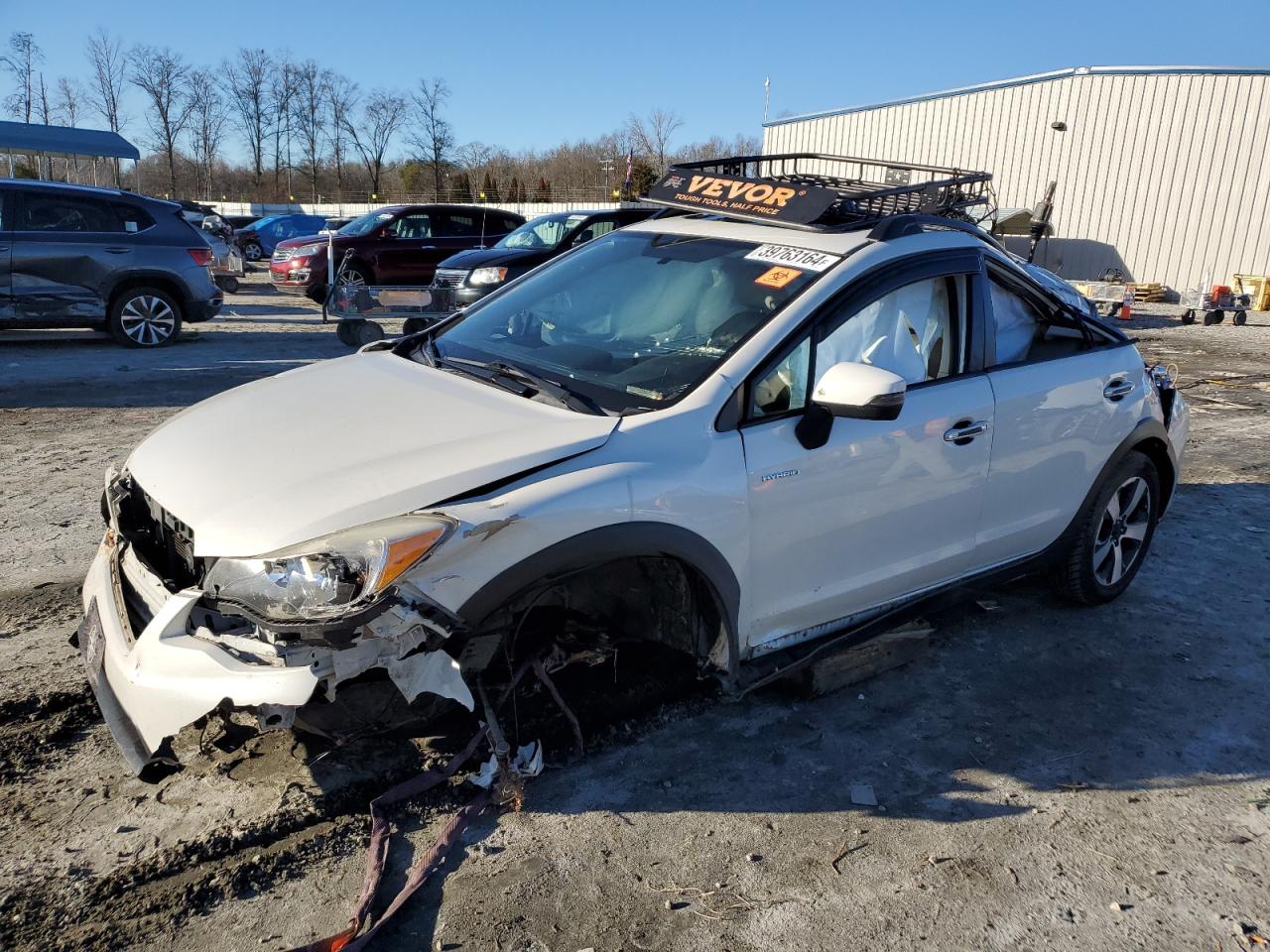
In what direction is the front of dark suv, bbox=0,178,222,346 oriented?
to the viewer's left

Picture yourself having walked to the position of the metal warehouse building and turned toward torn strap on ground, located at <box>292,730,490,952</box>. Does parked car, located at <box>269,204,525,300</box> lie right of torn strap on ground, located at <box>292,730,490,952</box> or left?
right

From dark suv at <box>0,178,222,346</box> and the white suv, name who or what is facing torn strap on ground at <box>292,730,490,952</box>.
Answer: the white suv

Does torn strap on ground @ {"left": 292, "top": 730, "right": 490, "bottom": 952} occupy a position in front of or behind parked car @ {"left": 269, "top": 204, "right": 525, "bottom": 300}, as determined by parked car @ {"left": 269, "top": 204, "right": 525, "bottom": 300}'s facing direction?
in front

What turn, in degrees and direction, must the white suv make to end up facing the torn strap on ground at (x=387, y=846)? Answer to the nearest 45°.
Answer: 0° — it already faces it

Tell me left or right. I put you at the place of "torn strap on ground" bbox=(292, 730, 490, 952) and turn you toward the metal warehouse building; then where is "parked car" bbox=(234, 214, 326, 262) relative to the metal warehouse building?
left

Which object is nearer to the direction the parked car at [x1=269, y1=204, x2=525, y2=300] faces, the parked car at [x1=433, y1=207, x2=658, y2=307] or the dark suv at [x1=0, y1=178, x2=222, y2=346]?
the dark suv

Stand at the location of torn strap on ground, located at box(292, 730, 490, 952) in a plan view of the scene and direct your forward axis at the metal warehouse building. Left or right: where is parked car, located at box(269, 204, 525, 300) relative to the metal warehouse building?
left

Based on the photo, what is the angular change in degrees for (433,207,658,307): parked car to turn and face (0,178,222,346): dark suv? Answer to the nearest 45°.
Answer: approximately 45° to its right

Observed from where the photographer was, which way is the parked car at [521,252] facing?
facing the viewer and to the left of the viewer

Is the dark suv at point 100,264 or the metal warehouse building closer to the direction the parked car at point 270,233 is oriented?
the dark suv

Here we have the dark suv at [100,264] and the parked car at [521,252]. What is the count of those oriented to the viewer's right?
0
